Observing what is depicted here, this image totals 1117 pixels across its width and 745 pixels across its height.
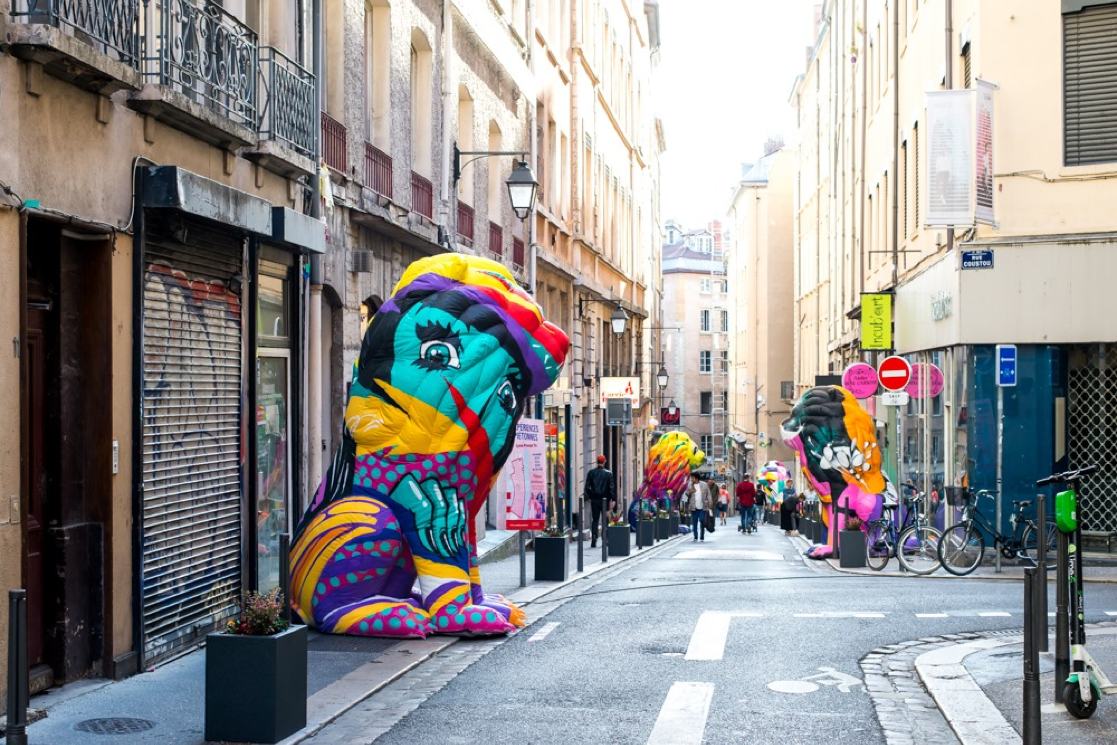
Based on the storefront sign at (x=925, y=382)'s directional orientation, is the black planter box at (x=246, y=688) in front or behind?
in front

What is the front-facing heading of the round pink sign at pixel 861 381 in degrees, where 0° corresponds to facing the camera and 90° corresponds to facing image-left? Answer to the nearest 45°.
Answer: approximately 0°

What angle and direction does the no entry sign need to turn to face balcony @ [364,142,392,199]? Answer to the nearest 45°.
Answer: approximately 45° to its right

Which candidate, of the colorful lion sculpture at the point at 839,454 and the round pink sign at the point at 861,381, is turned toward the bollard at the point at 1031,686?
the round pink sign

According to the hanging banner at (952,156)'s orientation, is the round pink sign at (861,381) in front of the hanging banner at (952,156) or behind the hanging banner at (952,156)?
behind

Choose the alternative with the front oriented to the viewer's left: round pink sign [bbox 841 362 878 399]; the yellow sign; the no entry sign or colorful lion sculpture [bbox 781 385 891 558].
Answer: the colorful lion sculpture

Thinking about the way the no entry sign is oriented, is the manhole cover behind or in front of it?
in front

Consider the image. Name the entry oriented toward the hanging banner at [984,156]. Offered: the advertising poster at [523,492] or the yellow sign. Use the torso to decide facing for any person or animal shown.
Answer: the yellow sign

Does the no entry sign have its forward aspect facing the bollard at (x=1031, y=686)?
yes

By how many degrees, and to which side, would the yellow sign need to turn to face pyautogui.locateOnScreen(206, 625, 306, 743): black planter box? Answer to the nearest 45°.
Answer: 0° — it already faces it

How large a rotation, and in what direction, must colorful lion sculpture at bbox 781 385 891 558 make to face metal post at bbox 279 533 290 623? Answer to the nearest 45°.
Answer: approximately 90° to its left
